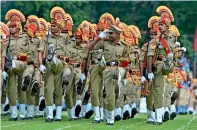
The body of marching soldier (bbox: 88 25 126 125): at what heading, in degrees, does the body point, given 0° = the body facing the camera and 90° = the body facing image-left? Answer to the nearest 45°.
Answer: approximately 315°

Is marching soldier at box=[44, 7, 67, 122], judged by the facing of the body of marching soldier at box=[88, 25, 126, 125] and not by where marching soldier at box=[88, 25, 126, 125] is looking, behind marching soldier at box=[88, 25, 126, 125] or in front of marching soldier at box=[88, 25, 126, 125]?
behind

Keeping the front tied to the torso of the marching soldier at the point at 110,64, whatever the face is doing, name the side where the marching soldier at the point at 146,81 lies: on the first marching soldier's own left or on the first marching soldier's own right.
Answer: on the first marching soldier's own left

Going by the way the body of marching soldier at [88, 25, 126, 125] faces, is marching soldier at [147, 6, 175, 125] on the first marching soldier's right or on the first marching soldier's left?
on the first marching soldier's left

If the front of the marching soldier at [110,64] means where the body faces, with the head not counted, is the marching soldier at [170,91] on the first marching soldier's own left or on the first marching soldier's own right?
on the first marching soldier's own left
